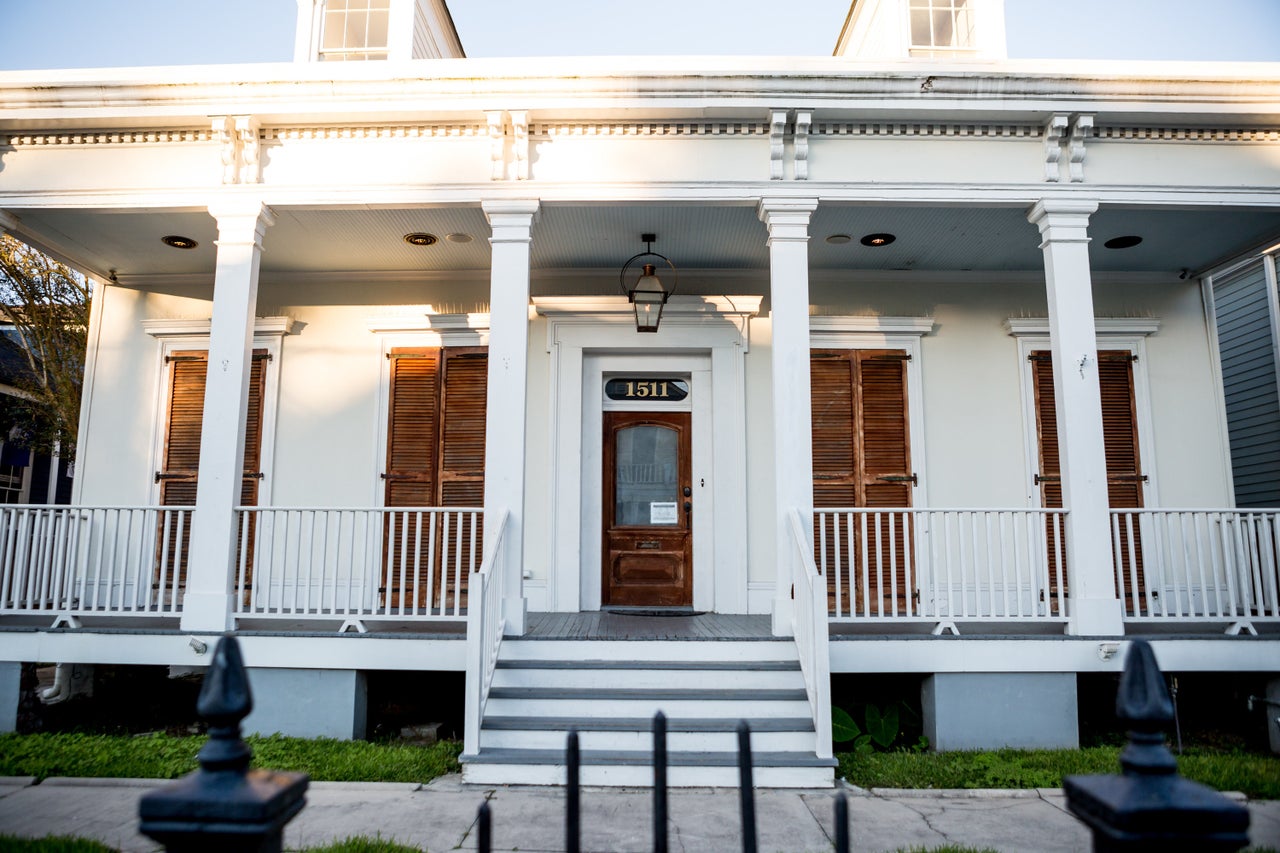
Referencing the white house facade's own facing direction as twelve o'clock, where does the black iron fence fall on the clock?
The black iron fence is roughly at 12 o'clock from the white house facade.

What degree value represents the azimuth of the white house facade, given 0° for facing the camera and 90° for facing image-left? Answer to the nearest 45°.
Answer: approximately 0°
